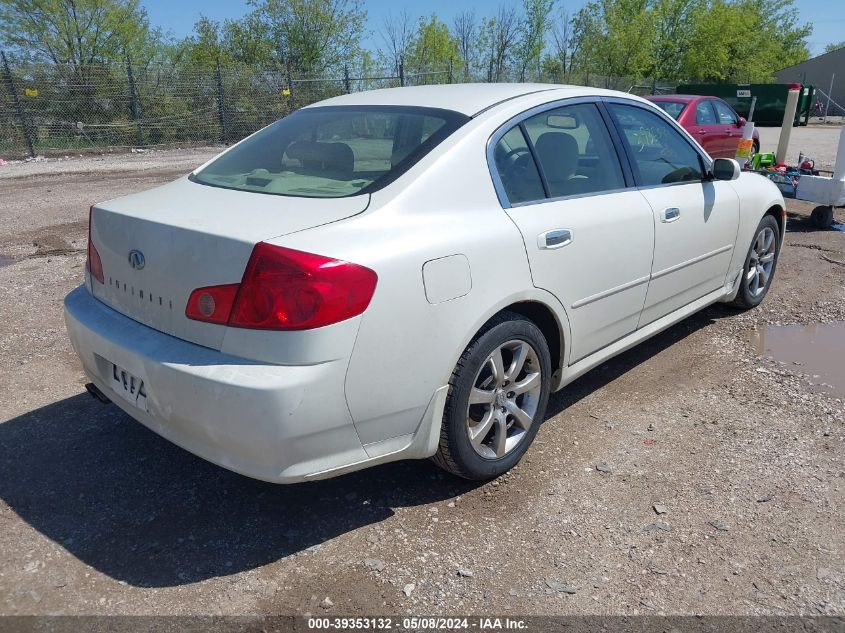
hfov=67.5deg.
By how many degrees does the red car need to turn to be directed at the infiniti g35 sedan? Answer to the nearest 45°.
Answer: approximately 135° to its right

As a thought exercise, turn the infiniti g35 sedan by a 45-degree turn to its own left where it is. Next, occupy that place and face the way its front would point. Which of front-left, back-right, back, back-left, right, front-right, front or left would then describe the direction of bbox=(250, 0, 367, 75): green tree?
front

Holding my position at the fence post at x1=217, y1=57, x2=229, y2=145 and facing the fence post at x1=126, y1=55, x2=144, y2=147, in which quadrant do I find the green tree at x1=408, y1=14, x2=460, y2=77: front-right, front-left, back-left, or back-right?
back-right

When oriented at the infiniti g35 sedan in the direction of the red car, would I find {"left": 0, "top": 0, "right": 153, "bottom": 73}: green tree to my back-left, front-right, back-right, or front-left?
front-left

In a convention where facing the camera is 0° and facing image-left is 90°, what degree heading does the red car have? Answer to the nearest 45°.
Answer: approximately 225°

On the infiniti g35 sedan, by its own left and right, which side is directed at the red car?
front

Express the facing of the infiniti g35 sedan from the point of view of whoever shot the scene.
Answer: facing away from the viewer and to the right of the viewer

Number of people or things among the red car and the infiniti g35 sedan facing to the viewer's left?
0

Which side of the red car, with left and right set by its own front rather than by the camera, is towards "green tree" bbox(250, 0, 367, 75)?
left

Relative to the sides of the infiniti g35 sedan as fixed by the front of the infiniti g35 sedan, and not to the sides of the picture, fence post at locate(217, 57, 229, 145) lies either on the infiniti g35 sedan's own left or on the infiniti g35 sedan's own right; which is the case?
on the infiniti g35 sedan's own left

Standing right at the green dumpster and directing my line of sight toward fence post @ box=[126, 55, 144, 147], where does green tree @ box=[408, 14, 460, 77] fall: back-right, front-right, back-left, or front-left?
front-right

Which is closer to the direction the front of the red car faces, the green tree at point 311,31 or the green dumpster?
the green dumpster

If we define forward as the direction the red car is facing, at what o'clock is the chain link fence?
The chain link fence is roughly at 8 o'clock from the red car.

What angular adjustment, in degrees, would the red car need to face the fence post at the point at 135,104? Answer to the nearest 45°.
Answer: approximately 135° to its left

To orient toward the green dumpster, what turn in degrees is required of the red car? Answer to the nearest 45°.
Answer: approximately 45° to its left
